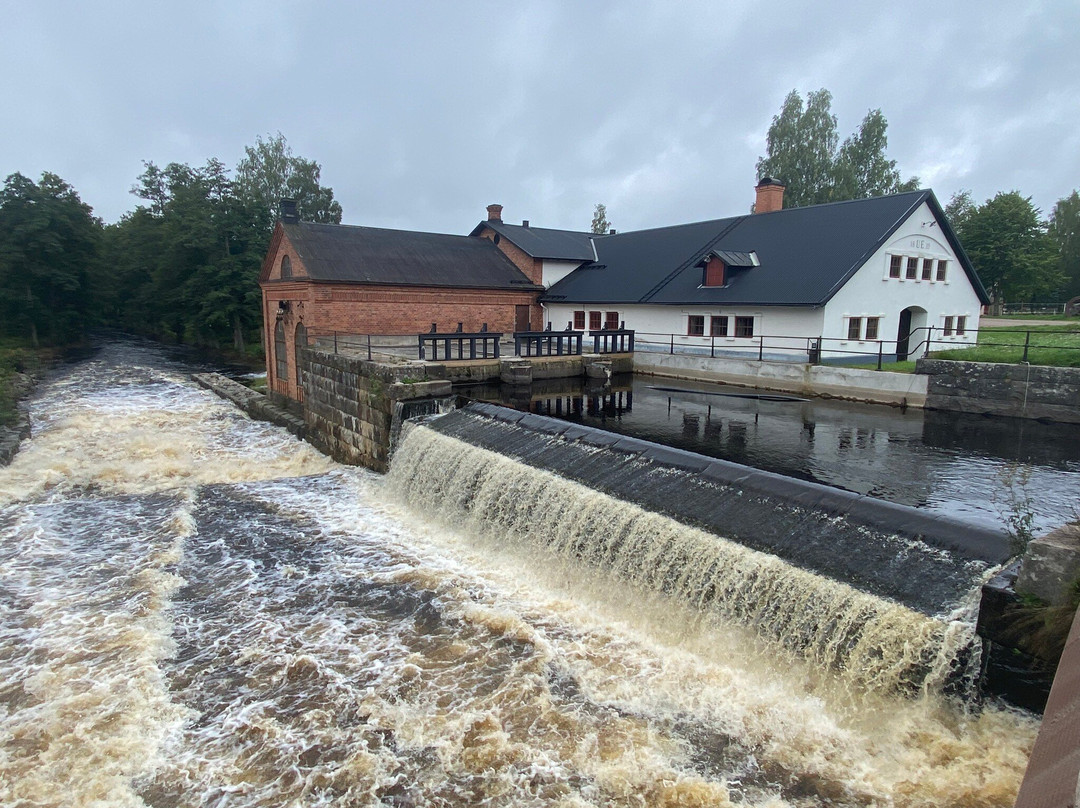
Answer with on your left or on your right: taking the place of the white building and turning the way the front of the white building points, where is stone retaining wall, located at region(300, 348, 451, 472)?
on your right

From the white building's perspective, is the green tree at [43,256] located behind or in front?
behind

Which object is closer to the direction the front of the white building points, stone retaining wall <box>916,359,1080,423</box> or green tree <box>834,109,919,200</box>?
the stone retaining wall

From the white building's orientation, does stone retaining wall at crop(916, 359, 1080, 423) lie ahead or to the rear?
ahead

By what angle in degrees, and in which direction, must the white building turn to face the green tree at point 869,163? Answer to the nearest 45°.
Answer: approximately 135° to its left

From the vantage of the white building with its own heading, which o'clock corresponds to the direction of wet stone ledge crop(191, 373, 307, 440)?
The wet stone ledge is roughly at 4 o'clock from the white building.

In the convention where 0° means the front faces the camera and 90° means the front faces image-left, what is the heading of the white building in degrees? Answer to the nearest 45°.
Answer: approximately 315°

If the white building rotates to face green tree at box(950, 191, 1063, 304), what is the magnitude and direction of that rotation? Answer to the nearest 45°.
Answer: approximately 90° to its left

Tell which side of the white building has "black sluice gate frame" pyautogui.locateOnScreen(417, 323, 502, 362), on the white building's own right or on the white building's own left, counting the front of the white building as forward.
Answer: on the white building's own right

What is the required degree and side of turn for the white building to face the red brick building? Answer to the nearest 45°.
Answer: approximately 135° to its right

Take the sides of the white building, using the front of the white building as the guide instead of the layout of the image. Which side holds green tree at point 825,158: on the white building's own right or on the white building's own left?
on the white building's own left

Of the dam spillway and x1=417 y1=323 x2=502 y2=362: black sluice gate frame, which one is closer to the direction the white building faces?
the dam spillway

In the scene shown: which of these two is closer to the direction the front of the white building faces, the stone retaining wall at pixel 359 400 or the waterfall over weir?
the waterfall over weir
